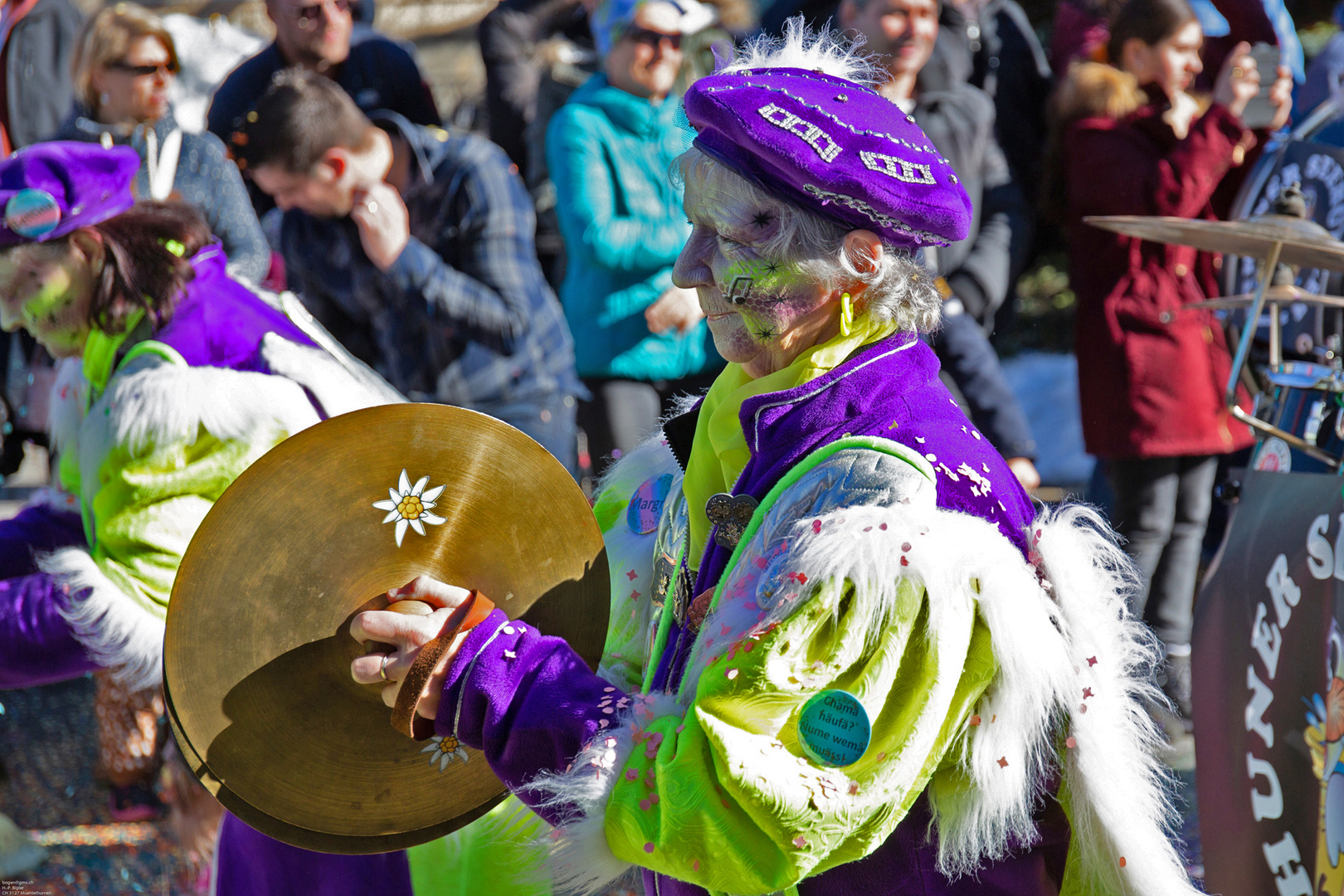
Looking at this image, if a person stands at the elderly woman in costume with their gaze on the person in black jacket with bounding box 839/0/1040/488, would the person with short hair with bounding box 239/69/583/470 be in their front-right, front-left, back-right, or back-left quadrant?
front-left

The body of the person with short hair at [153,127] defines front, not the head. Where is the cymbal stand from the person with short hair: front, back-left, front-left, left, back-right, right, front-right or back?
front

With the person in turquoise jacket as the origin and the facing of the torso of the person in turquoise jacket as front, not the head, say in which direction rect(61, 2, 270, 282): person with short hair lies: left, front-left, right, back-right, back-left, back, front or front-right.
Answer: back-right

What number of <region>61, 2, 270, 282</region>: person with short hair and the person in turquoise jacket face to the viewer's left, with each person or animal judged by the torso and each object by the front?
0

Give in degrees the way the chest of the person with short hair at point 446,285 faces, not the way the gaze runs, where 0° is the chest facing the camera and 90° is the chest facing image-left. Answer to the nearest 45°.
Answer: approximately 45°

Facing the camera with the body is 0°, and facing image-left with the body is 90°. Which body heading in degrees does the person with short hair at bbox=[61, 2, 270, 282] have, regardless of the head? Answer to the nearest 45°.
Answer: approximately 315°

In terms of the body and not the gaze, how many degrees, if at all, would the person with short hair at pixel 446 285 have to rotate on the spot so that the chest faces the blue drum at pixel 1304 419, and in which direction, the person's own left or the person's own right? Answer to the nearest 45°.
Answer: approximately 90° to the person's own left

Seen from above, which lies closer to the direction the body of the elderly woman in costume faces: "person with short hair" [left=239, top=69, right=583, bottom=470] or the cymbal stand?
the person with short hair

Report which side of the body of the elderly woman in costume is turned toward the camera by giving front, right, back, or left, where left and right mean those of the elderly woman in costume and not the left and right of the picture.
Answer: left

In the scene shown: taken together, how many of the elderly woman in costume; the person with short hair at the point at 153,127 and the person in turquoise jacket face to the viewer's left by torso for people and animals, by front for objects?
1

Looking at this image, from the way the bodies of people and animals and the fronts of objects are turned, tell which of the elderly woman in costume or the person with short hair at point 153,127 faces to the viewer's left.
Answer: the elderly woman in costume

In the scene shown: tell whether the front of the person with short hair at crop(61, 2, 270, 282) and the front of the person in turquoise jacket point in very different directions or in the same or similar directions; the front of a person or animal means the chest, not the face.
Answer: same or similar directions

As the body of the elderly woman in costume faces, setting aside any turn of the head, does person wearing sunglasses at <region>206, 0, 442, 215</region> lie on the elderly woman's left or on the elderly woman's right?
on the elderly woman's right

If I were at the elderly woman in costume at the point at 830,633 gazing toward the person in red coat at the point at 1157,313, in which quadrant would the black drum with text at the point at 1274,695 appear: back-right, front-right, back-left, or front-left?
front-right

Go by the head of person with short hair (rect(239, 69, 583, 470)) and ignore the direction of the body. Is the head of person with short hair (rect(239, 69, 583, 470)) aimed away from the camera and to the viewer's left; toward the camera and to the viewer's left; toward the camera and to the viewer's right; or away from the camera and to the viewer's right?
toward the camera and to the viewer's left
